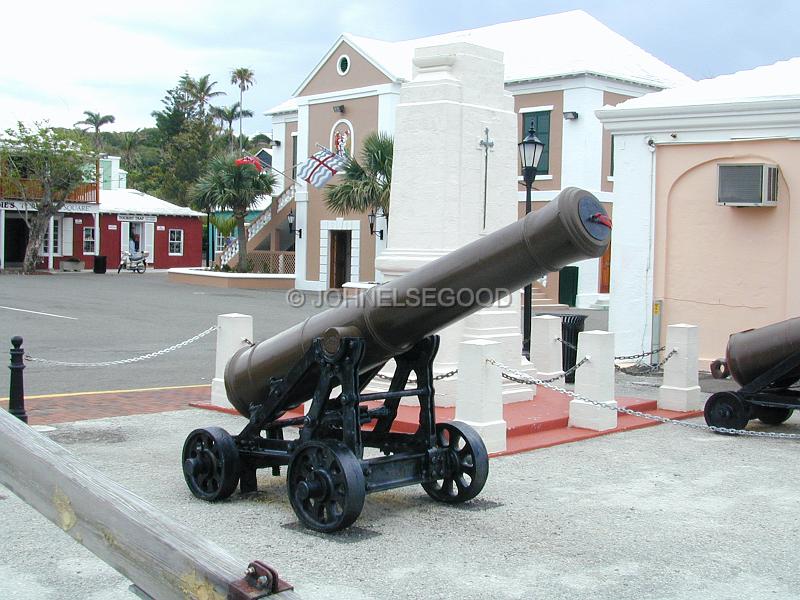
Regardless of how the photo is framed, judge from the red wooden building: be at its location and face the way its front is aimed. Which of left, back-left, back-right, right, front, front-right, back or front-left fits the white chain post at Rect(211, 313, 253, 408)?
front

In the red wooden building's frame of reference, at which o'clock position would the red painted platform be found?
The red painted platform is roughly at 12 o'clock from the red wooden building.

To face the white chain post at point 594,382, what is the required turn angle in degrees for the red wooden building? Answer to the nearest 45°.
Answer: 0° — it already faces it

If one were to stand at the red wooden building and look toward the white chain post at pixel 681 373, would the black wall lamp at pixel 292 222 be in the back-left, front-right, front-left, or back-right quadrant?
front-left

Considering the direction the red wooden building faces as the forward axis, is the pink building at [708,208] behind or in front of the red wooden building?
in front

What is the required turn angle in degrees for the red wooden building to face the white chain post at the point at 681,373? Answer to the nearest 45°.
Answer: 0° — it already faces it

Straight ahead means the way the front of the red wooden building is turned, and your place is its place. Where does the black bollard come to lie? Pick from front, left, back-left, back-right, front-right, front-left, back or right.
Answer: front

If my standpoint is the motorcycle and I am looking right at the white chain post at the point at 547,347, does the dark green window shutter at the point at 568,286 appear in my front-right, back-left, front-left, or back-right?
front-left

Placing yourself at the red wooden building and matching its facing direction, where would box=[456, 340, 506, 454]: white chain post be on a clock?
The white chain post is roughly at 12 o'clock from the red wooden building.

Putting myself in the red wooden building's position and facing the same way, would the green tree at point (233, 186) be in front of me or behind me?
in front

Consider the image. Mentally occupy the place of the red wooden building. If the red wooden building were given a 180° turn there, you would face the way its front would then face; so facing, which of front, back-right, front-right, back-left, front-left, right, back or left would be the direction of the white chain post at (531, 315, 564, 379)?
back

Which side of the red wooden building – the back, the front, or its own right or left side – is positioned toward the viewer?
front

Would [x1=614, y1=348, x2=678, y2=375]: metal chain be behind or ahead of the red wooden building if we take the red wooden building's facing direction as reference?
ahead

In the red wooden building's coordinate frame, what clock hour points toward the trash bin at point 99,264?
The trash bin is roughly at 12 o'clock from the red wooden building.
